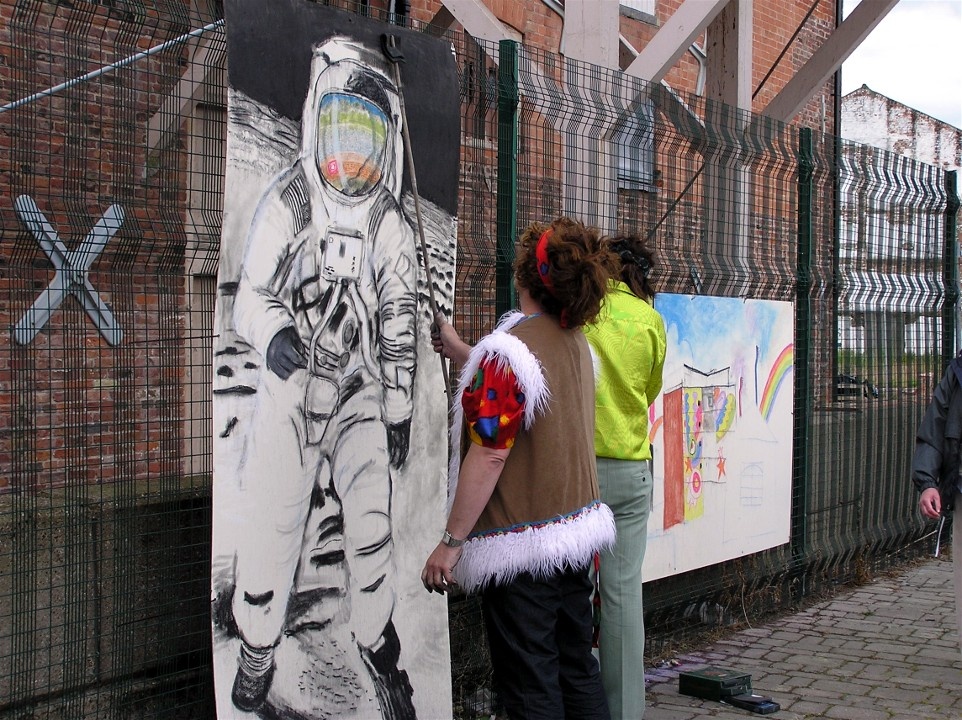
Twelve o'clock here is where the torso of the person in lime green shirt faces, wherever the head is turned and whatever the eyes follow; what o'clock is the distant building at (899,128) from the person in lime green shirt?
The distant building is roughly at 2 o'clock from the person in lime green shirt.

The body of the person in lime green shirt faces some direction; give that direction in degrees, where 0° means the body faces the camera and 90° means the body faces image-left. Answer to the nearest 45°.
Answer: approximately 135°

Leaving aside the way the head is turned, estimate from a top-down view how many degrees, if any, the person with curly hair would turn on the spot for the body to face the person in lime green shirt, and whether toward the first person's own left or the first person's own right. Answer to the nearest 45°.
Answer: approximately 90° to the first person's own right

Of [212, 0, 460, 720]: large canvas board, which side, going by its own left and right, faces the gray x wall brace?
right

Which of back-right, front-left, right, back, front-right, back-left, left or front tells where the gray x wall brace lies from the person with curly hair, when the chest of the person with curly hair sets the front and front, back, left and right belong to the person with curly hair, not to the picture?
front-left

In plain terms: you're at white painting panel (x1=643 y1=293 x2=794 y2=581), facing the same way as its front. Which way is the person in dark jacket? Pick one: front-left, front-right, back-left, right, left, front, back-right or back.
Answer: front

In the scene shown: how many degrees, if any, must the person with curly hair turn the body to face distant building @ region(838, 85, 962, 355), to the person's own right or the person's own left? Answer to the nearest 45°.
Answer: approximately 90° to the person's own right

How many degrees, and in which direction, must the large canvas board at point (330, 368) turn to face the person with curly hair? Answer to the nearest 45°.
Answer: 0° — it already faces them

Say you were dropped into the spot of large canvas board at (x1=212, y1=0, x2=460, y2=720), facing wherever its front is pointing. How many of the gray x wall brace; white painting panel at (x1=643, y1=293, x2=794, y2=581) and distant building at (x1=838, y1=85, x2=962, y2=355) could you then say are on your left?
2

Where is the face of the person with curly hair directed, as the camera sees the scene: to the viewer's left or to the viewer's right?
to the viewer's left

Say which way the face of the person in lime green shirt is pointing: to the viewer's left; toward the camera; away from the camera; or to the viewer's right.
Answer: away from the camera

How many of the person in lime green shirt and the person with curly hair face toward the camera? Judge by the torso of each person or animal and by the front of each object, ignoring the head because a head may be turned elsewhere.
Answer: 0

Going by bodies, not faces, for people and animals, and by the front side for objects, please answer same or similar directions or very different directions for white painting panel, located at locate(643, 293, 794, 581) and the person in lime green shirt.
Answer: very different directions

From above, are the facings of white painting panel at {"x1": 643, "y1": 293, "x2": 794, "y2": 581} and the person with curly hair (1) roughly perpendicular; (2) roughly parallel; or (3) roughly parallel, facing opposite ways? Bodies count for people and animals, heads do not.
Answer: roughly parallel, facing opposite ways

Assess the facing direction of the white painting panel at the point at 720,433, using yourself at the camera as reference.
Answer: facing the viewer and to the right of the viewer

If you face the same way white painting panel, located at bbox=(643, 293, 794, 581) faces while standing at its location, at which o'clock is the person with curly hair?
The person with curly hair is roughly at 2 o'clock from the white painting panel.

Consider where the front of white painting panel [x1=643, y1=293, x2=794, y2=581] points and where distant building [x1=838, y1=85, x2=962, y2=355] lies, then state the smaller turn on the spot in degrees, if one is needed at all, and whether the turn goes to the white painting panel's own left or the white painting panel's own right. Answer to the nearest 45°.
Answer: approximately 90° to the white painting panel's own left

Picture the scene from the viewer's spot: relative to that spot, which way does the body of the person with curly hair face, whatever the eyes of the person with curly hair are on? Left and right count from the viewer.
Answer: facing away from the viewer and to the left of the viewer

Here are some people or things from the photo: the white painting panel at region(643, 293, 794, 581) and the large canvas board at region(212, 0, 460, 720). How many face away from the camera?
0
